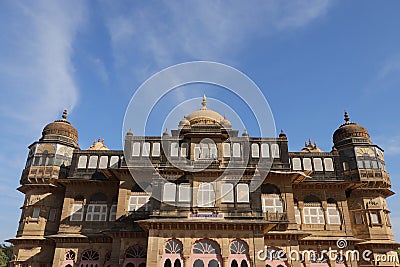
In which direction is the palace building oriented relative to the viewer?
toward the camera
